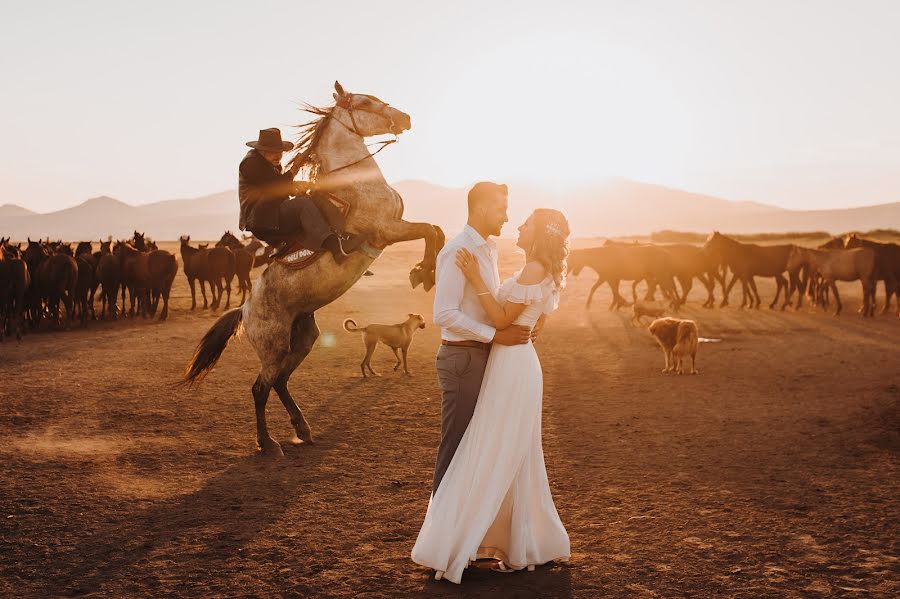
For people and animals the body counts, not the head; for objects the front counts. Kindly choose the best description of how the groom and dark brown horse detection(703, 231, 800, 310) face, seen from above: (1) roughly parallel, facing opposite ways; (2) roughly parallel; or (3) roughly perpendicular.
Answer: roughly parallel, facing opposite ways

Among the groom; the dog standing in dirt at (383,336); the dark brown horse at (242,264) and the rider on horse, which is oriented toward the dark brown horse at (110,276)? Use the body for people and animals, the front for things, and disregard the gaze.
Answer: the dark brown horse at (242,264)

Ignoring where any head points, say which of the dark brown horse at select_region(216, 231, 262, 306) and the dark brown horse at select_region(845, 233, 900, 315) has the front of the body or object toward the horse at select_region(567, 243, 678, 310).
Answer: the dark brown horse at select_region(845, 233, 900, 315)

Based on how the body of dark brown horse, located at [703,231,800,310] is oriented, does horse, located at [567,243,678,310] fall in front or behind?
in front

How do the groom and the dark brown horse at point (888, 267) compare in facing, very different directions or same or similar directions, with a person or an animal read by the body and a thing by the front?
very different directions

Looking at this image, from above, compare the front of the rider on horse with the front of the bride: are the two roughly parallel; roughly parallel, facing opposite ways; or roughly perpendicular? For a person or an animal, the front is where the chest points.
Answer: roughly parallel, facing opposite ways

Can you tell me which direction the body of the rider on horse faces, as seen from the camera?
to the viewer's right

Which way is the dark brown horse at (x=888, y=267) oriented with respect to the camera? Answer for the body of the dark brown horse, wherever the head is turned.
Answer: to the viewer's left

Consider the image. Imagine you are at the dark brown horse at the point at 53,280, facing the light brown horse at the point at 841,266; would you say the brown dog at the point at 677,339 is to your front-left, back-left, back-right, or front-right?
front-right

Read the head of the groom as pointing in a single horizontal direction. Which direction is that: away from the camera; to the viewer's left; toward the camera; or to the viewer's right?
to the viewer's right

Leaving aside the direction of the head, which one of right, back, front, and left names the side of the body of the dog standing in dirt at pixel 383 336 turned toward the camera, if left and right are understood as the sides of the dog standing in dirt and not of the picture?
right

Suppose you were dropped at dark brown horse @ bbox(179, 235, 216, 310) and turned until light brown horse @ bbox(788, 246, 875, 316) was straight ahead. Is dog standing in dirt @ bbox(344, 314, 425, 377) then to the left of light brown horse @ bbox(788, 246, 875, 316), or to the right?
right

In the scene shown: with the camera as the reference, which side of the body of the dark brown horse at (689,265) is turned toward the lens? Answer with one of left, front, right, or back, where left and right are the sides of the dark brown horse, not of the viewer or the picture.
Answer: left
